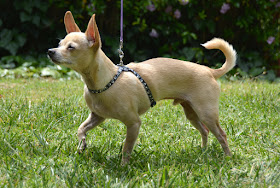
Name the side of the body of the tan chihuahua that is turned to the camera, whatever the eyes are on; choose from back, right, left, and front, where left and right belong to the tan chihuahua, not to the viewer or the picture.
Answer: left
